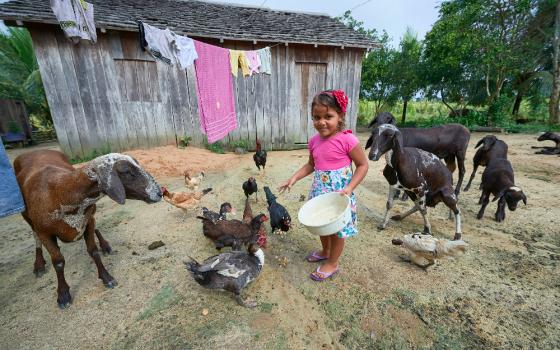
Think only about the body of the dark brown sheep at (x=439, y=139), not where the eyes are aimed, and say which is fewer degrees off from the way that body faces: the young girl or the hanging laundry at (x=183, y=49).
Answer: the hanging laundry

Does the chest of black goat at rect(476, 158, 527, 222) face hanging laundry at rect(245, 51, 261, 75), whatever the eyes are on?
no

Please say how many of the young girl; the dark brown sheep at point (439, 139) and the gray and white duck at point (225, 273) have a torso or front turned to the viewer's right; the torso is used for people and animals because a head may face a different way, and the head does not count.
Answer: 1

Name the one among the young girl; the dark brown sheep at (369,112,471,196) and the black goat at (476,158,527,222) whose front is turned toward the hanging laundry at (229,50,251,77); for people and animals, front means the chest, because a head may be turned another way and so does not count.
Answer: the dark brown sheep

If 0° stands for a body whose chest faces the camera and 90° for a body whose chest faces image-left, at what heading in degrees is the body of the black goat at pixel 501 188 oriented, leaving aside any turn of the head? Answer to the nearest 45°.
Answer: approximately 315°

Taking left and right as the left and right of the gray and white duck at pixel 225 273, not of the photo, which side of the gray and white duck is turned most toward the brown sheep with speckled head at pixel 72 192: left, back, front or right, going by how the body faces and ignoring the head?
back

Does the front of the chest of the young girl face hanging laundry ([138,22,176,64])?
no

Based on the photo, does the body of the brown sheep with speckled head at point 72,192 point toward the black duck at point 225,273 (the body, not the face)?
yes

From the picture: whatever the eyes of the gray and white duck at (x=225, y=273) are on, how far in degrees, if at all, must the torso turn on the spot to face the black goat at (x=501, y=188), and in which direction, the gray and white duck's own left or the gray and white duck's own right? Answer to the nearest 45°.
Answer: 0° — it already faces it

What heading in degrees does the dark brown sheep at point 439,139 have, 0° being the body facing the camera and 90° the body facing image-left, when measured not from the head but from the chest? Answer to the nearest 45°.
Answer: approximately 90°

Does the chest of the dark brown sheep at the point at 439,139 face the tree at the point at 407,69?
no

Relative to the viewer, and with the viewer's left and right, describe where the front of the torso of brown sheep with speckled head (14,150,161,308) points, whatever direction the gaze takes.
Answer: facing the viewer and to the right of the viewer

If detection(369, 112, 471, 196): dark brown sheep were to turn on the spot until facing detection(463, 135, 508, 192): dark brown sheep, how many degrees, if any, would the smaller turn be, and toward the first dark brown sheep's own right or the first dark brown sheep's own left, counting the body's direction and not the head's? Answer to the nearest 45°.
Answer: approximately 135° to the first dark brown sheep's own right

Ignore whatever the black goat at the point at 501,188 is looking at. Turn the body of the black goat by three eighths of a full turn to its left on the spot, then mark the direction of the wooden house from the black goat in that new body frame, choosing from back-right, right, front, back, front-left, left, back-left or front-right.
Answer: left

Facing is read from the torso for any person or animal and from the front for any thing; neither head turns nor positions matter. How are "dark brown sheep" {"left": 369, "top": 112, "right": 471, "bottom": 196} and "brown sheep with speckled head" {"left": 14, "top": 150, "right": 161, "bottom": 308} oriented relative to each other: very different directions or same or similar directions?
very different directions
